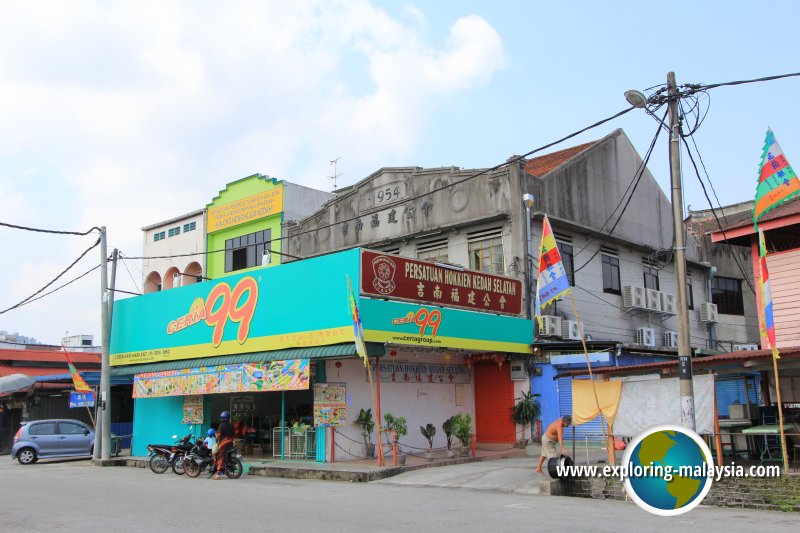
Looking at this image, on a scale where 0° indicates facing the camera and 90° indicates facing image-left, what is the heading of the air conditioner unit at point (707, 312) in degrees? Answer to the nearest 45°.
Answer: approximately 315°

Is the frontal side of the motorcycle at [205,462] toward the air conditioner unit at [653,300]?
no

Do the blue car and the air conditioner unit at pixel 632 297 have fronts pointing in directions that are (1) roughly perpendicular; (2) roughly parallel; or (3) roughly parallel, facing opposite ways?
roughly perpendicular

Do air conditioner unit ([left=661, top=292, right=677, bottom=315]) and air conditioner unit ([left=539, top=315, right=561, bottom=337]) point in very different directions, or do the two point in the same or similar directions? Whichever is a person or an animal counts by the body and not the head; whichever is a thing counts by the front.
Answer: same or similar directions

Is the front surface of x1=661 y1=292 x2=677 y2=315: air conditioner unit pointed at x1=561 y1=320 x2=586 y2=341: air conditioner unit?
no

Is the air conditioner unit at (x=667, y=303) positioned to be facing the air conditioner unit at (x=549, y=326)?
no

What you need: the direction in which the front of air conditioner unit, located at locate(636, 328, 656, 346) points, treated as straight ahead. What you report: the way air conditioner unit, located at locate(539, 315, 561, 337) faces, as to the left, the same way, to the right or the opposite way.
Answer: the same way

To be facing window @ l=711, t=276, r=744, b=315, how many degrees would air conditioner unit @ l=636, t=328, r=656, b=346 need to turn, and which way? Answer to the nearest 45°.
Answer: approximately 90° to its left

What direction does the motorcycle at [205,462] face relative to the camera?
to the viewer's left

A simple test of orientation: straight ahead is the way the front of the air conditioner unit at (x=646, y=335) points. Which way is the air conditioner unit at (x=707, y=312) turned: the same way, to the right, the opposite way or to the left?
the same way
